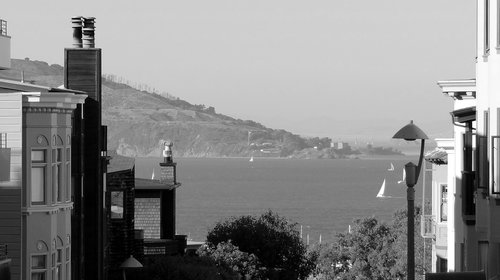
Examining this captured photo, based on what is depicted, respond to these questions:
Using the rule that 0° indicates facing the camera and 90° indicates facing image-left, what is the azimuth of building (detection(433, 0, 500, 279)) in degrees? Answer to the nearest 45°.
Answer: approximately 90°

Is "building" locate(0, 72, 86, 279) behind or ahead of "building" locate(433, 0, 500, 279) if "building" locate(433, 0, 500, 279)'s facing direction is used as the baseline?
ahead

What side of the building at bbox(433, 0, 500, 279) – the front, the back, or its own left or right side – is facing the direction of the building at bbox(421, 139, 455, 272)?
right
